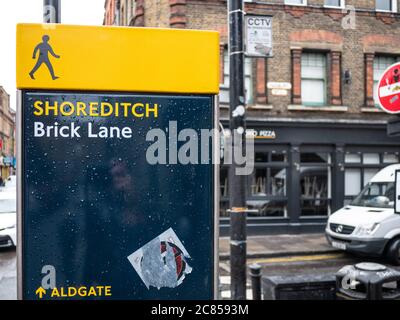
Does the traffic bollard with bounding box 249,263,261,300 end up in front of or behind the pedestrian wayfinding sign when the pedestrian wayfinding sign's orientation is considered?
behind

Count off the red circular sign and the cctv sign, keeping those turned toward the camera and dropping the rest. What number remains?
2

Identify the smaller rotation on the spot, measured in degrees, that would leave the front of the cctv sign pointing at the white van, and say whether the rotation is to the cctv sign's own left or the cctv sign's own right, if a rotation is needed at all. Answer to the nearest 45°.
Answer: approximately 135° to the cctv sign's own left

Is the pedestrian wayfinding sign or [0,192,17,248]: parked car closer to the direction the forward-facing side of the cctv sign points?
the pedestrian wayfinding sign

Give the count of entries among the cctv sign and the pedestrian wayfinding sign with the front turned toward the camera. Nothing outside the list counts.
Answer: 2

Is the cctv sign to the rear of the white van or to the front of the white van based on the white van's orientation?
to the front
